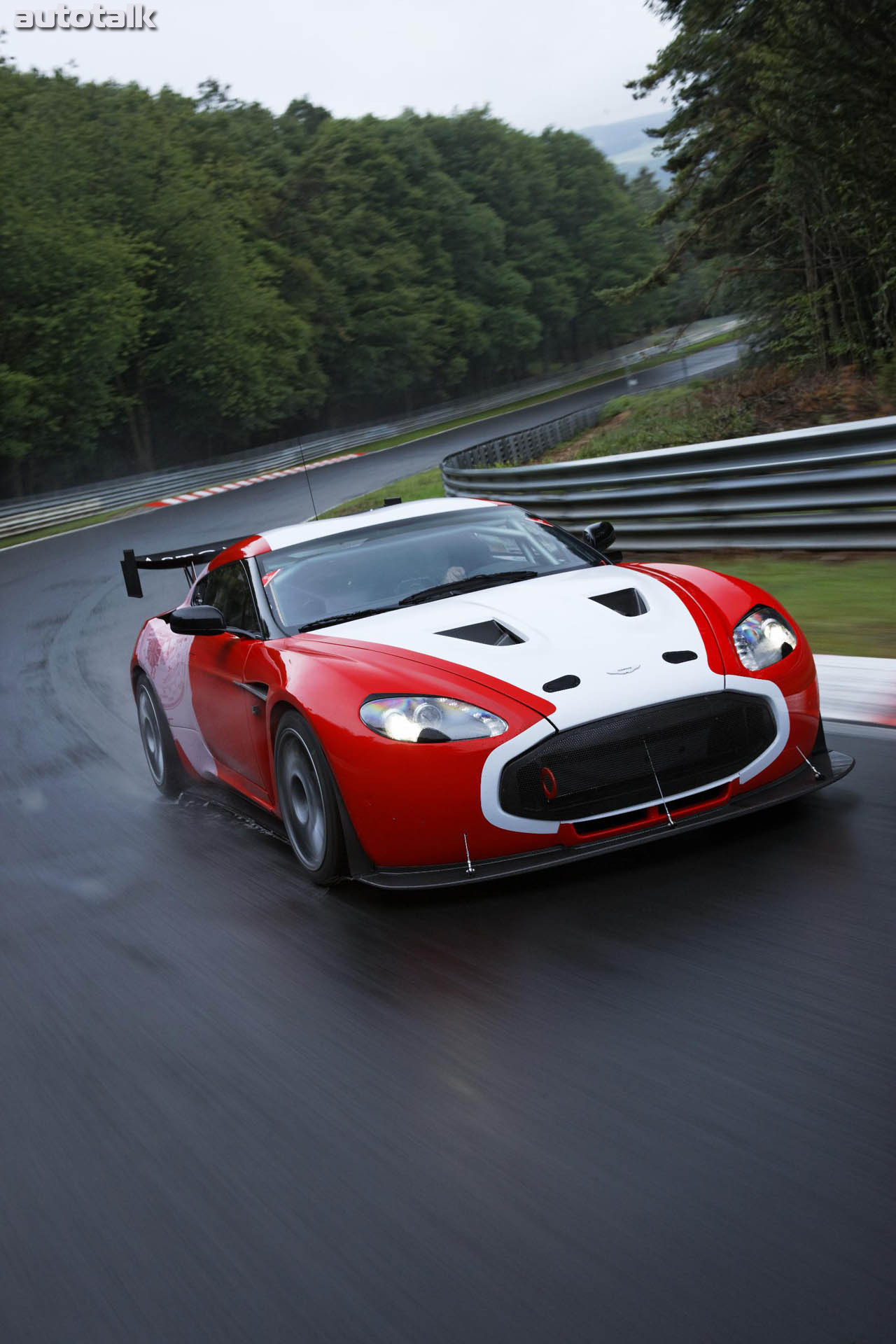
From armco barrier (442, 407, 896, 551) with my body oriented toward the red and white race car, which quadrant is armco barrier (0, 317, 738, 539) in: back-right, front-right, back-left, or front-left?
back-right

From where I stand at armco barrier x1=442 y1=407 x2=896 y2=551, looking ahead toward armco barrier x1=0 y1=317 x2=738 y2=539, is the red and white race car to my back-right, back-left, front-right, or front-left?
back-left

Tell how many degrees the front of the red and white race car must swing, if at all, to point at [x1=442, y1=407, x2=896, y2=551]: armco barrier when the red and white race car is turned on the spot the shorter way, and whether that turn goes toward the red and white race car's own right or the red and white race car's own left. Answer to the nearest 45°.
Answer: approximately 135° to the red and white race car's own left

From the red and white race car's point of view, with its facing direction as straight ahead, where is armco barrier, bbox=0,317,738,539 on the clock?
The armco barrier is roughly at 7 o'clock from the red and white race car.
